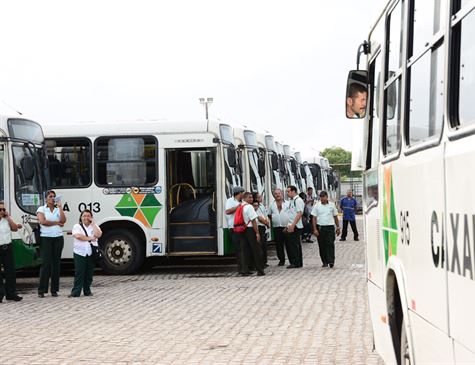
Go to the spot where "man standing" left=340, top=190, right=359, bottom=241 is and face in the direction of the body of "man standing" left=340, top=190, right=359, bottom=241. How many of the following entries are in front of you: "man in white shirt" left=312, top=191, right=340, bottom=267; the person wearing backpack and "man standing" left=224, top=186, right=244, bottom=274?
3

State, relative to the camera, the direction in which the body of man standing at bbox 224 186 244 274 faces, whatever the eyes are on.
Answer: to the viewer's right

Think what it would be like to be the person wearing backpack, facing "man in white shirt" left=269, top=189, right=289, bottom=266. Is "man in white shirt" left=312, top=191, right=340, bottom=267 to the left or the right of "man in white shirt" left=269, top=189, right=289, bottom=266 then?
right

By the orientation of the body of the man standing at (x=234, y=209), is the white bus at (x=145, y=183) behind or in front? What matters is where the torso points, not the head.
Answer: behind

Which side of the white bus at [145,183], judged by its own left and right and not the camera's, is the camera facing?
right
